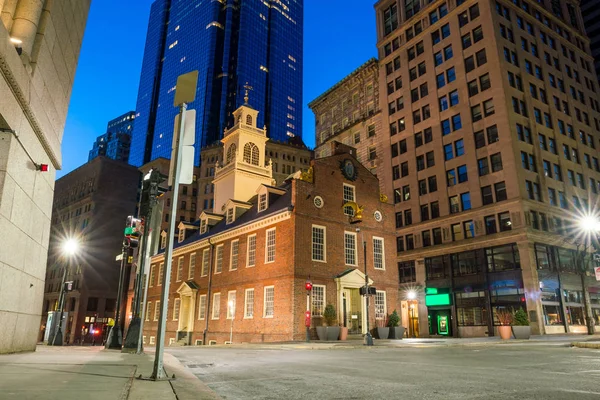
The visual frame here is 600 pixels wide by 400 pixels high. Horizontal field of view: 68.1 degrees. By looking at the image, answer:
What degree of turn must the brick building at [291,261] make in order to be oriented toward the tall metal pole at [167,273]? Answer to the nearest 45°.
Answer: approximately 45° to its right

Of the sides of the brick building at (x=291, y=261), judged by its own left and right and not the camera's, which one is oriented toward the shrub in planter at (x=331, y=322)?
front

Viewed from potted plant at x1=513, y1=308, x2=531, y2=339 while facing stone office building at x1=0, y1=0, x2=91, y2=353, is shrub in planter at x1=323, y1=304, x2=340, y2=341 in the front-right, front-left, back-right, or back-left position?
front-right

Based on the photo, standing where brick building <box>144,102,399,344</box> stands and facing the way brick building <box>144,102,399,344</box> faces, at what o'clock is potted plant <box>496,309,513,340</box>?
The potted plant is roughly at 11 o'clock from the brick building.

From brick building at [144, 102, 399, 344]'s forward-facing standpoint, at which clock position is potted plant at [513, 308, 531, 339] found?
The potted plant is roughly at 11 o'clock from the brick building.

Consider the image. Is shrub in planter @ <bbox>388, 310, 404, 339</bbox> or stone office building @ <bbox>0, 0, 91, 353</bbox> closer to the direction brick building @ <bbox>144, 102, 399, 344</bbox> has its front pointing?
the shrub in planter

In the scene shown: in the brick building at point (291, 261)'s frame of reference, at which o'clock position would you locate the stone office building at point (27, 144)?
The stone office building is roughly at 2 o'clock from the brick building.

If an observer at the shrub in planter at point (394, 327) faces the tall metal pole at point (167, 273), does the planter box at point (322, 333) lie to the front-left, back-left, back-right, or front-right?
front-right

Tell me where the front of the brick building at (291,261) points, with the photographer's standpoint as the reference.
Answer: facing the viewer and to the right of the viewer
